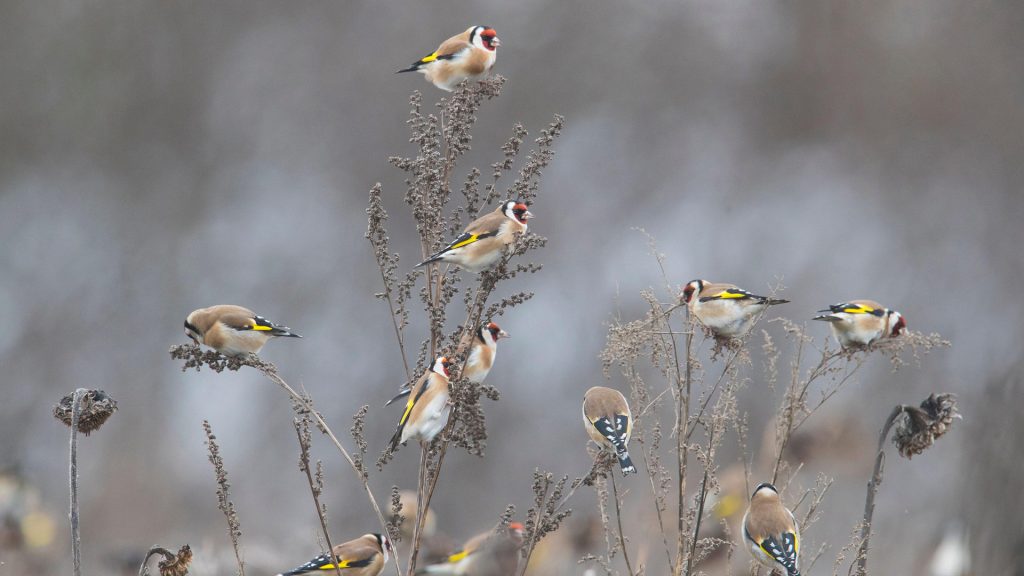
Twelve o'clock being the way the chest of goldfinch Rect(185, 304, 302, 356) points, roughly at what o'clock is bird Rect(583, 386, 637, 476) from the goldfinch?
The bird is roughly at 6 o'clock from the goldfinch.

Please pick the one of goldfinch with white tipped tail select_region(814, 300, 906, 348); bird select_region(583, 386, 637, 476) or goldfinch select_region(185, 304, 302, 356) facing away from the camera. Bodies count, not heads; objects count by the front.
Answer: the bird

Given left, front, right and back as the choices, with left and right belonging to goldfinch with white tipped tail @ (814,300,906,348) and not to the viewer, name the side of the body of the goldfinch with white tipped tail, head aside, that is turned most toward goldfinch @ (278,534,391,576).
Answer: back

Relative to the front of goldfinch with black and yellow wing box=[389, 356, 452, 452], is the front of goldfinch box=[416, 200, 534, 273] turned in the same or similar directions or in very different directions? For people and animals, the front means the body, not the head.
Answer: same or similar directions

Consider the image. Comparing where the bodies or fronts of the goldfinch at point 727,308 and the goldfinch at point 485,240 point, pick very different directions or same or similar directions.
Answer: very different directions

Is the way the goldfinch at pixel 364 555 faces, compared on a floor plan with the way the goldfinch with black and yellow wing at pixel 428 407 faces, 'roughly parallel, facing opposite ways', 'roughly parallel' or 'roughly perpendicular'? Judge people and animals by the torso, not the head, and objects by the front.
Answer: roughly parallel

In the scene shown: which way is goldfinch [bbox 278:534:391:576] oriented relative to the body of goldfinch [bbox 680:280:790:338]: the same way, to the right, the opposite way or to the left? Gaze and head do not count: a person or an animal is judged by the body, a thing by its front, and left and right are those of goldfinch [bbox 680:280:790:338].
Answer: the opposite way

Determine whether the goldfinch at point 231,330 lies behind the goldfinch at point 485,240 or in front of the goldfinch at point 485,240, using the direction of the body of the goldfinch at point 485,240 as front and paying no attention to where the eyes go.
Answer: behind

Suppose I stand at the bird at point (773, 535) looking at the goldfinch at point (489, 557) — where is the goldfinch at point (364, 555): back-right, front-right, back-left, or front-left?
front-left

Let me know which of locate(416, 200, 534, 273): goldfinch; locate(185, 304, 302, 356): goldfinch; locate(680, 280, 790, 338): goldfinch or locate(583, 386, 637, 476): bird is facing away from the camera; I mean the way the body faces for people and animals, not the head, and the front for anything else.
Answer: the bird

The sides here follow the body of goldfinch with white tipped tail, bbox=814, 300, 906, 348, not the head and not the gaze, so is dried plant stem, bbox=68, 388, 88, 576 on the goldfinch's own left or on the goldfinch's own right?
on the goldfinch's own right

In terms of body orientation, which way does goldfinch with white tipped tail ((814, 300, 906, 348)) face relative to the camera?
to the viewer's right

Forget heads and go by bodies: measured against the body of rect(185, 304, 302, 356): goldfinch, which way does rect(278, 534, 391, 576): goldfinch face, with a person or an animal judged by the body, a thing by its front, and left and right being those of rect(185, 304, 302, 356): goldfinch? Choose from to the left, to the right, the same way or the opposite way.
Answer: the opposite way

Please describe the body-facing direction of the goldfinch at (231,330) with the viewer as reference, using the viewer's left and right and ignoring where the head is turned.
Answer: facing to the left of the viewer

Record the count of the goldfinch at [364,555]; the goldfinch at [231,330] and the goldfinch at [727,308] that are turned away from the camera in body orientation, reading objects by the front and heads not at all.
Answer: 0

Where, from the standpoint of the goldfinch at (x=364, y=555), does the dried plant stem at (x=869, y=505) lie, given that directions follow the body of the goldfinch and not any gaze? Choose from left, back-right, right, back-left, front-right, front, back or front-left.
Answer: front-right

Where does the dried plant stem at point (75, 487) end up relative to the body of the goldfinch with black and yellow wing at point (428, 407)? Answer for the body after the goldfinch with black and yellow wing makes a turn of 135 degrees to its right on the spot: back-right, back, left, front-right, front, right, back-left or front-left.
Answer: front

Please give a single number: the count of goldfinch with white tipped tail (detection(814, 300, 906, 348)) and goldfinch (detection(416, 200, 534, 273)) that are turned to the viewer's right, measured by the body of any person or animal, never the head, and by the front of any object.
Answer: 2

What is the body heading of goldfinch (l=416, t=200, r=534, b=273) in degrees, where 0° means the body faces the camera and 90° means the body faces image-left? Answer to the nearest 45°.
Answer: approximately 270°

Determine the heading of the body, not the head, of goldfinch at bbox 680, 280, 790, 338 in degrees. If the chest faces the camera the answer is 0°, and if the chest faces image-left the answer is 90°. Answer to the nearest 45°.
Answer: approximately 90°
